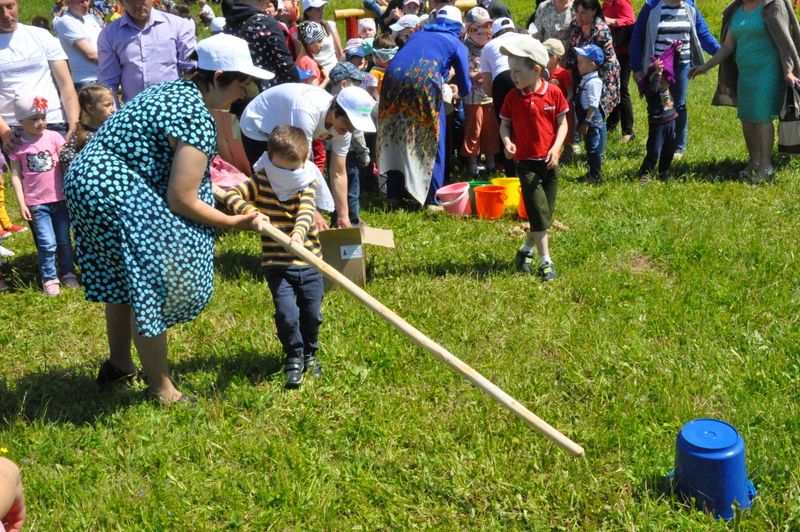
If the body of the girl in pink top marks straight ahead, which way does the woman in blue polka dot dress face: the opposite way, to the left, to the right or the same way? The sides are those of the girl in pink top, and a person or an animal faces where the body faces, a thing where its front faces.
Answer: to the left

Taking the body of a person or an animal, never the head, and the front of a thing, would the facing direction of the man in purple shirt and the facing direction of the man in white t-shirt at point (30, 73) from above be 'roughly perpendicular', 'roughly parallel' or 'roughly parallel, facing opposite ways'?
roughly parallel

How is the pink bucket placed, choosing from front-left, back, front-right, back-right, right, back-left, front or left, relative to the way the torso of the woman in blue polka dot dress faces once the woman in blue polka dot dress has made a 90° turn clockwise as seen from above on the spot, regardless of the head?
back-left

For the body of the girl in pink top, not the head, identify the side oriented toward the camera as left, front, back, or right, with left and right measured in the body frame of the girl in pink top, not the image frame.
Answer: front

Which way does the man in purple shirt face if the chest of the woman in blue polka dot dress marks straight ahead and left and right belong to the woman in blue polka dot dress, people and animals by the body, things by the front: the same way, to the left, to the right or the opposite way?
to the right

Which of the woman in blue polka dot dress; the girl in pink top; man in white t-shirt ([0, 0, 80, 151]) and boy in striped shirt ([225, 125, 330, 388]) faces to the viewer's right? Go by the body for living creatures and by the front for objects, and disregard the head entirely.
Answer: the woman in blue polka dot dress

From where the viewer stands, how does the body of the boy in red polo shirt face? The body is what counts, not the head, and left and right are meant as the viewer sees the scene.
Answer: facing the viewer

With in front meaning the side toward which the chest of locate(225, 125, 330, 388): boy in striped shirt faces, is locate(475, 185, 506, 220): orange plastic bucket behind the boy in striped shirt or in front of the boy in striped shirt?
behind

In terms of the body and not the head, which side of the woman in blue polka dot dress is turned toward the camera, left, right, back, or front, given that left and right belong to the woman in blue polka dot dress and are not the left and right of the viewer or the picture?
right

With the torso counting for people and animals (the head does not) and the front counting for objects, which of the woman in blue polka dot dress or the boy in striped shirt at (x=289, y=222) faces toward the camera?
the boy in striped shirt

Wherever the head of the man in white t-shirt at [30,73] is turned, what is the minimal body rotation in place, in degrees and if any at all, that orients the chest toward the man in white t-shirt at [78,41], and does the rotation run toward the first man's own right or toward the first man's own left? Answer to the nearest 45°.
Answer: approximately 180°

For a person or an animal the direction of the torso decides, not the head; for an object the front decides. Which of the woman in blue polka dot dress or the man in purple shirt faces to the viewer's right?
the woman in blue polka dot dress

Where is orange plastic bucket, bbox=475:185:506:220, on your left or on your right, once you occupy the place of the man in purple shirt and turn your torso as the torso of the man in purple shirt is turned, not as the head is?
on your left
